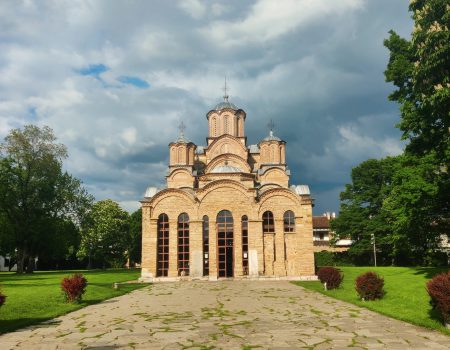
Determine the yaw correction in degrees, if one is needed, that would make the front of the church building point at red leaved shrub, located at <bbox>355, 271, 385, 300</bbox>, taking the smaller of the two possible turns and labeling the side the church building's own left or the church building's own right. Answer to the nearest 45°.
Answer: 0° — it already faces it

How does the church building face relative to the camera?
toward the camera

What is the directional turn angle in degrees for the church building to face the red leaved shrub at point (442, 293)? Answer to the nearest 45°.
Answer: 0° — it already faces it

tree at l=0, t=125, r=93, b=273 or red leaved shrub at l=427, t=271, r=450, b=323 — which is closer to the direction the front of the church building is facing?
the red leaved shrub

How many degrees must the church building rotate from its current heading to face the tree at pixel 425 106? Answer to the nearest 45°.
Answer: approximately 45° to its left

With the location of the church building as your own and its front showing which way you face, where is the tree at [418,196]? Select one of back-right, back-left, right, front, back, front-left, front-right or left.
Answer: front-left

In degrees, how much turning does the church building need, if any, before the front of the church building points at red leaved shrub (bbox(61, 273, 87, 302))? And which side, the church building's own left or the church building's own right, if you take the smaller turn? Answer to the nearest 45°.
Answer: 0° — it already faces it

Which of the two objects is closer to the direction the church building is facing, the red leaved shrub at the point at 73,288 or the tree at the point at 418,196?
the red leaved shrub

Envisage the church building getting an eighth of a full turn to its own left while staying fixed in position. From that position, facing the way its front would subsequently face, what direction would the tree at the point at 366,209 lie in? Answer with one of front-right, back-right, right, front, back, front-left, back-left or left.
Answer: left

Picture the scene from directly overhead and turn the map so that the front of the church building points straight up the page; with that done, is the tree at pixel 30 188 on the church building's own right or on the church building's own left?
on the church building's own right
